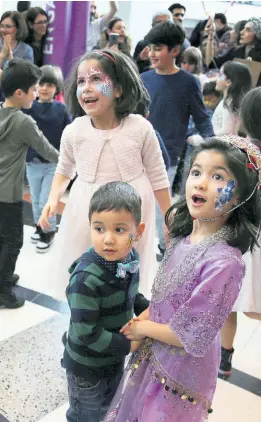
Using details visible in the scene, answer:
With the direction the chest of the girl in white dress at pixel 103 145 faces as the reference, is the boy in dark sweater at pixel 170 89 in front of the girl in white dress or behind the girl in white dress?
behind

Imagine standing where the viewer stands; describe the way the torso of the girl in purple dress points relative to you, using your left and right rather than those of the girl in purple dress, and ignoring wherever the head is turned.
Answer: facing the viewer and to the left of the viewer

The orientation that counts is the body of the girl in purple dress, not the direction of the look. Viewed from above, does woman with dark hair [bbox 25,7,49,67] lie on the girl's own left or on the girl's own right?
on the girl's own right

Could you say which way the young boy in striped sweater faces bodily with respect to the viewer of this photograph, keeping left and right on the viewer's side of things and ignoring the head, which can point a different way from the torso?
facing the viewer and to the right of the viewer

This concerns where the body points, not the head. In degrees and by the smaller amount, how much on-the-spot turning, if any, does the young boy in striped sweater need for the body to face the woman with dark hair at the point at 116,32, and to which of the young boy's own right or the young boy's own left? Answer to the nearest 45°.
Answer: approximately 135° to the young boy's own left

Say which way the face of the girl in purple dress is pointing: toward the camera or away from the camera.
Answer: toward the camera

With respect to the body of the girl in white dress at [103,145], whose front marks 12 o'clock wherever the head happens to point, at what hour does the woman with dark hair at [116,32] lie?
The woman with dark hair is roughly at 6 o'clock from the girl in white dress.

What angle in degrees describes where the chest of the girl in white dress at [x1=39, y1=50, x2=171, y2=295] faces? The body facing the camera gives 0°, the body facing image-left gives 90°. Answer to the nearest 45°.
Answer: approximately 0°
